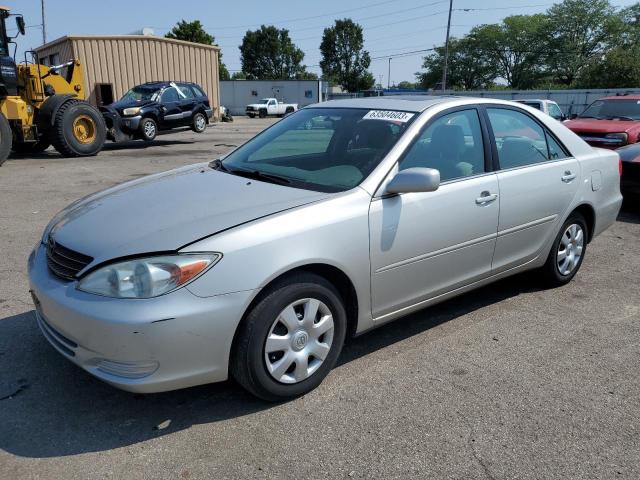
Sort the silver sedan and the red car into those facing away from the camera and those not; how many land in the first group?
0

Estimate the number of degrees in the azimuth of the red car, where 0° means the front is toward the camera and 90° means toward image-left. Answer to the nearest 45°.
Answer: approximately 45°

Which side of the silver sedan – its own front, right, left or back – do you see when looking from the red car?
back

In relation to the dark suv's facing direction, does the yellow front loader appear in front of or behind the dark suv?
in front

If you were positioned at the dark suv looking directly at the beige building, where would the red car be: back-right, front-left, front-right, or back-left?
back-right

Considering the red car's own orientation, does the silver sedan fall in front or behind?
in front

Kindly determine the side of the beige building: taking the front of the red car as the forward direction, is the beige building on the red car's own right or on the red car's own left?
on the red car's own right

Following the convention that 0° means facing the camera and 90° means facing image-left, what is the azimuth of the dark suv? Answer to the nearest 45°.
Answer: approximately 45°

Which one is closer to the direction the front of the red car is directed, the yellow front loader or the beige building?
the yellow front loader

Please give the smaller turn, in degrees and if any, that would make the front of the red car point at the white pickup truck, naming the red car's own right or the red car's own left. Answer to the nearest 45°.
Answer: approximately 90° to the red car's own right
